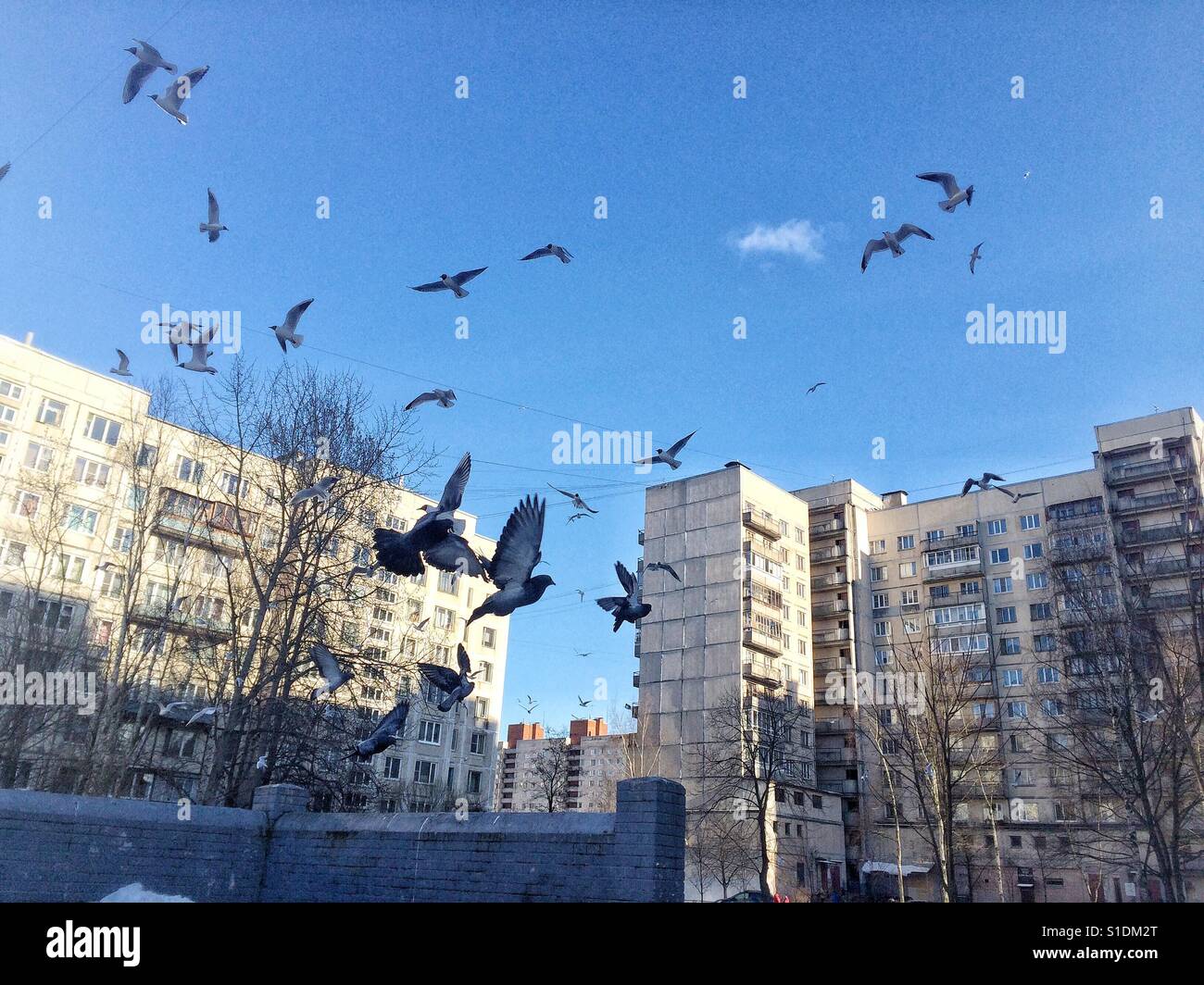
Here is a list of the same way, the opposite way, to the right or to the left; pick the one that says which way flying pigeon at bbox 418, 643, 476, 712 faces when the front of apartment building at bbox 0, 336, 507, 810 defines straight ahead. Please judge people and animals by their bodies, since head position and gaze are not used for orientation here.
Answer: to the left

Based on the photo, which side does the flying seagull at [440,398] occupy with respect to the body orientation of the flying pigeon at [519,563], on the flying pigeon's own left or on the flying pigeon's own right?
on the flying pigeon's own left

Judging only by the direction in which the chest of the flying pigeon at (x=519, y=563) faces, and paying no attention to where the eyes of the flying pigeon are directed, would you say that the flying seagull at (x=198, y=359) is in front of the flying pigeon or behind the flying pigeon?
behind

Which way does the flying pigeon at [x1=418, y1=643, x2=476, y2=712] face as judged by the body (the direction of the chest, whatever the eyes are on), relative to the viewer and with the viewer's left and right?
facing away from the viewer and to the right of the viewer

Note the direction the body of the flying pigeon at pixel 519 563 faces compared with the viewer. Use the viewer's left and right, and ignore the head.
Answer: facing to the right of the viewer
